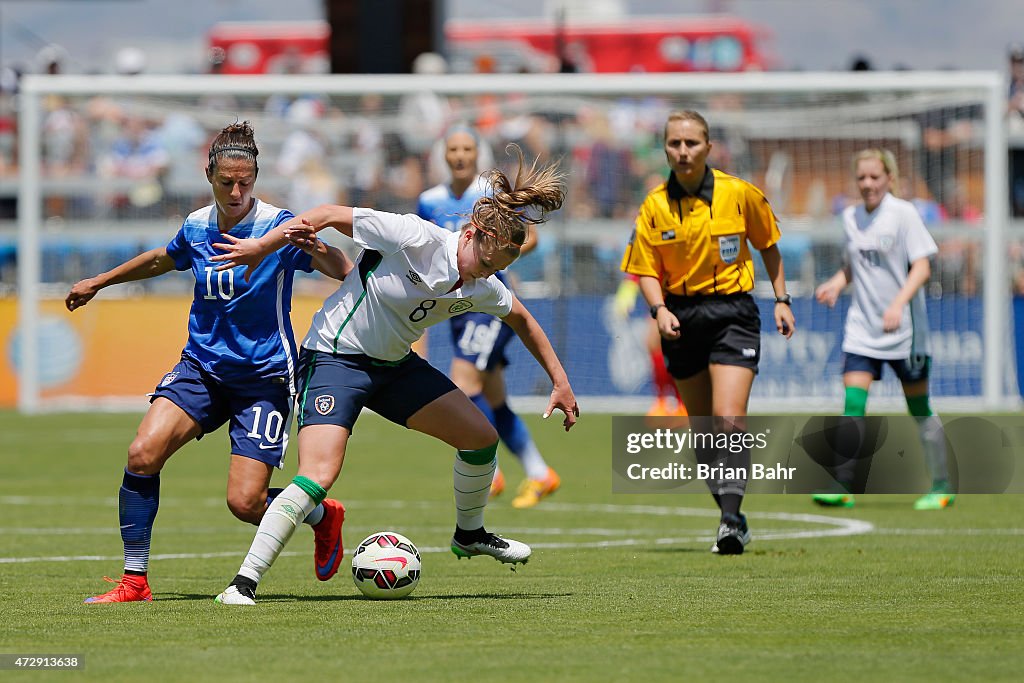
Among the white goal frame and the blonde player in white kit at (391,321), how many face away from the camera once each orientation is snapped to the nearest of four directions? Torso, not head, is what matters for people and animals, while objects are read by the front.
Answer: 0

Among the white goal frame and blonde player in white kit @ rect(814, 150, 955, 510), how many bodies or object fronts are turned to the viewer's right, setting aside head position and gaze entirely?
0

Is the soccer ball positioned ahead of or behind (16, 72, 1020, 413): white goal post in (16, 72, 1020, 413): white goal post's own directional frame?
ahead

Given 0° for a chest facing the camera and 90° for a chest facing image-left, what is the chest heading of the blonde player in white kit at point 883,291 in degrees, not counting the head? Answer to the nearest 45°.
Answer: approximately 45°

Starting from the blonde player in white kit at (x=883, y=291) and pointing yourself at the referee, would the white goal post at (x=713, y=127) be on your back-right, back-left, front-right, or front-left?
back-right

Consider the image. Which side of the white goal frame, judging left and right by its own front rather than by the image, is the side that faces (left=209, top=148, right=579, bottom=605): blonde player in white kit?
front

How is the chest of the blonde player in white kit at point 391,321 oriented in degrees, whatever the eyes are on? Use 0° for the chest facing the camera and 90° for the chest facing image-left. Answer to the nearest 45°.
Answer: approximately 315°

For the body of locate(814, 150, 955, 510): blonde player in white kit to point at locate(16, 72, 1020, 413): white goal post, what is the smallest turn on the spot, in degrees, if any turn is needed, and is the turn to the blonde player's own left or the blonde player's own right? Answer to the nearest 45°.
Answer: approximately 135° to the blonde player's own right

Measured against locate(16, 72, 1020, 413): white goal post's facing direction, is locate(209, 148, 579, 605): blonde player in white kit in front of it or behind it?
in front
